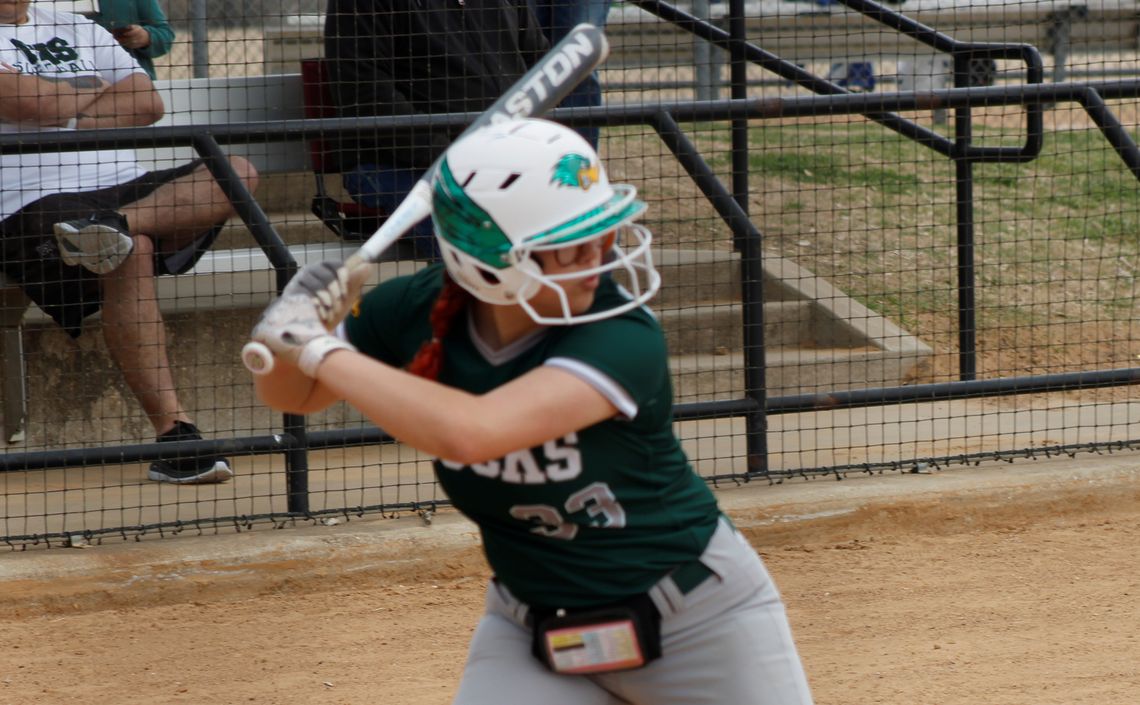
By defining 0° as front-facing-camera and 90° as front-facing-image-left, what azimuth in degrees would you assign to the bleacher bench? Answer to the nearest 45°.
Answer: approximately 0°

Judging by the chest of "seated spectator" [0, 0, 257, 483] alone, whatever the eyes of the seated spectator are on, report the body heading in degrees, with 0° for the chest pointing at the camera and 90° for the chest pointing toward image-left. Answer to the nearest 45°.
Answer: approximately 315°

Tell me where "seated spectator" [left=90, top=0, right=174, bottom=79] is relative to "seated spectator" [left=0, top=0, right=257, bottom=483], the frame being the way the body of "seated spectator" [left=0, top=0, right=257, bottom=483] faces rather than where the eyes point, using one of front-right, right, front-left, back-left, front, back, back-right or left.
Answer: back-left

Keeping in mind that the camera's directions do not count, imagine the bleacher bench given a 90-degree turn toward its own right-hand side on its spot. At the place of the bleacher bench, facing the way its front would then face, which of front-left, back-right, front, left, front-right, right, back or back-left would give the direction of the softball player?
left

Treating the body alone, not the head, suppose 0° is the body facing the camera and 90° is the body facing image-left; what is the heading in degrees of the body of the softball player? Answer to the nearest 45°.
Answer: approximately 0°

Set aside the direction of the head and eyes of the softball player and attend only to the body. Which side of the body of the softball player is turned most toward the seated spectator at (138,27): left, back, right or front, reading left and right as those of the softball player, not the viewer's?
back

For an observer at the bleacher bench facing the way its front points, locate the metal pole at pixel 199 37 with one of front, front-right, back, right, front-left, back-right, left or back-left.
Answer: back
